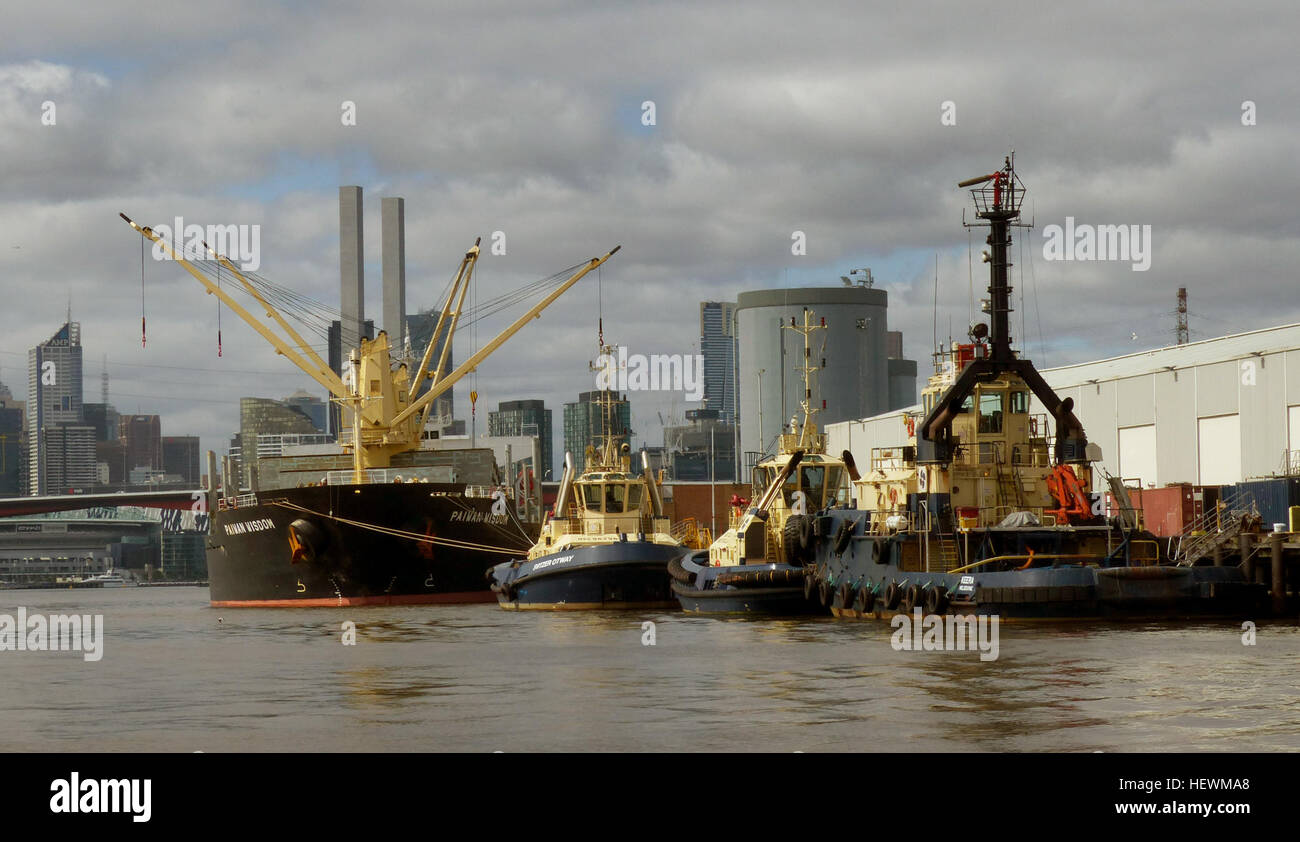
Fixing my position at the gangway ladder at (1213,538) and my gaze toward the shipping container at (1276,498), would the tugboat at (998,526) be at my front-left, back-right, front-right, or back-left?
back-left

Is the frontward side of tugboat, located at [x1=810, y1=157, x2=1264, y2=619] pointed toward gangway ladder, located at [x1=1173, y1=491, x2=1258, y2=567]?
no

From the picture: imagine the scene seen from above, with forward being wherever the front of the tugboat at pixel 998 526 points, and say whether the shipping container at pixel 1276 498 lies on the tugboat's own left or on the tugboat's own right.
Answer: on the tugboat's own right

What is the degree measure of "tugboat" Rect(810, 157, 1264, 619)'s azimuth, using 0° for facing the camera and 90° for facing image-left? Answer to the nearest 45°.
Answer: approximately 135°
